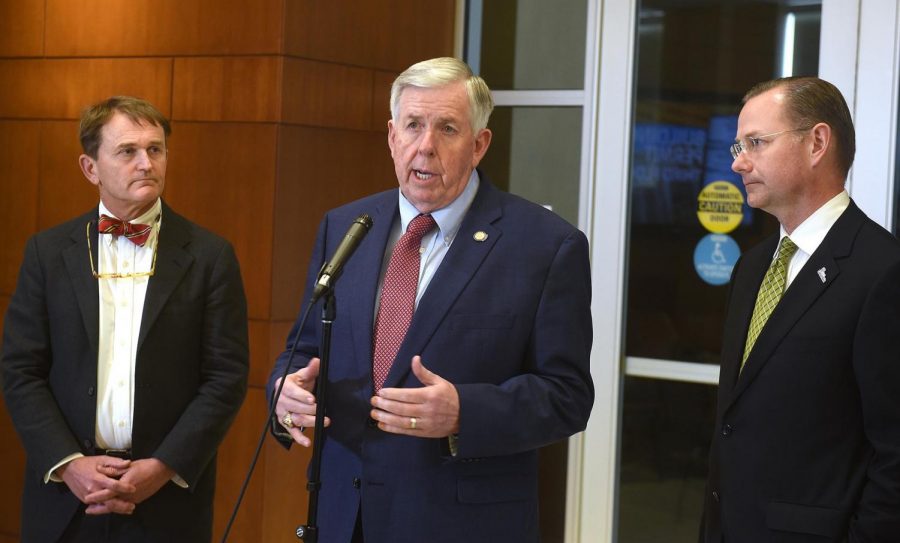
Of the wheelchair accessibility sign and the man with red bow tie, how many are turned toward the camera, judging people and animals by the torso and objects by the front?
2

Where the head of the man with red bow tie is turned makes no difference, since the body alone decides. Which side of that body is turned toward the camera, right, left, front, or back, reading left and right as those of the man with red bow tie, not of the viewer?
front

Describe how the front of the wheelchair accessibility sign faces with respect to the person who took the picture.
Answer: facing the viewer

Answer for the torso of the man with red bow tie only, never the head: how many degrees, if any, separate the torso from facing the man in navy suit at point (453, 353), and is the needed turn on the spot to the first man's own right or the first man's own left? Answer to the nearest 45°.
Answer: approximately 45° to the first man's own left

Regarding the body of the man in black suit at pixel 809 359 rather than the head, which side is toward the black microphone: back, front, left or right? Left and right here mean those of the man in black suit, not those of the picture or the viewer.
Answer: front

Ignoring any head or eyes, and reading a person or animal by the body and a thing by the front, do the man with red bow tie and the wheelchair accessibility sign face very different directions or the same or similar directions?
same or similar directions

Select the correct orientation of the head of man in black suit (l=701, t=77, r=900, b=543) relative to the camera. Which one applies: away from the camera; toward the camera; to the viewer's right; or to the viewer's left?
to the viewer's left

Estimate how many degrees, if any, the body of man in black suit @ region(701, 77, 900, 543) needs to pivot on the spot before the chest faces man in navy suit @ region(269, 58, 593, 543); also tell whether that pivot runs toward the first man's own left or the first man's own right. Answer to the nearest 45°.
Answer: approximately 45° to the first man's own right

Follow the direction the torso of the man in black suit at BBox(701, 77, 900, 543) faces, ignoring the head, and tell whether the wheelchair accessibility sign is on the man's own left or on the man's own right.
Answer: on the man's own right

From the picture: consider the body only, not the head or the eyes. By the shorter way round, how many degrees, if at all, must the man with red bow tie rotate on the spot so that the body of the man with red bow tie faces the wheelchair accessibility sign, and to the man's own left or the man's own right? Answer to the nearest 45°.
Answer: approximately 135° to the man's own left

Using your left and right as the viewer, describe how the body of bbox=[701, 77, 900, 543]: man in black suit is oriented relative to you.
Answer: facing the viewer and to the left of the viewer

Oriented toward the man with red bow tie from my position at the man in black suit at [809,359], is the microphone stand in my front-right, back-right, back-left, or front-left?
front-left

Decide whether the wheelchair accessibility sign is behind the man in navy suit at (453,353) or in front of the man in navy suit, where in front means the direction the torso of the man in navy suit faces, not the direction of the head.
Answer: behind

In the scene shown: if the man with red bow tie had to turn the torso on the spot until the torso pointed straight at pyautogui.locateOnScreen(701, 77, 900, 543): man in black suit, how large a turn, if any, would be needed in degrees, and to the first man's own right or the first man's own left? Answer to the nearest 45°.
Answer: approximately 45° to the first man's own left

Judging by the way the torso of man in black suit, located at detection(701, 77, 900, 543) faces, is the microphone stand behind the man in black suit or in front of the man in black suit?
in front
